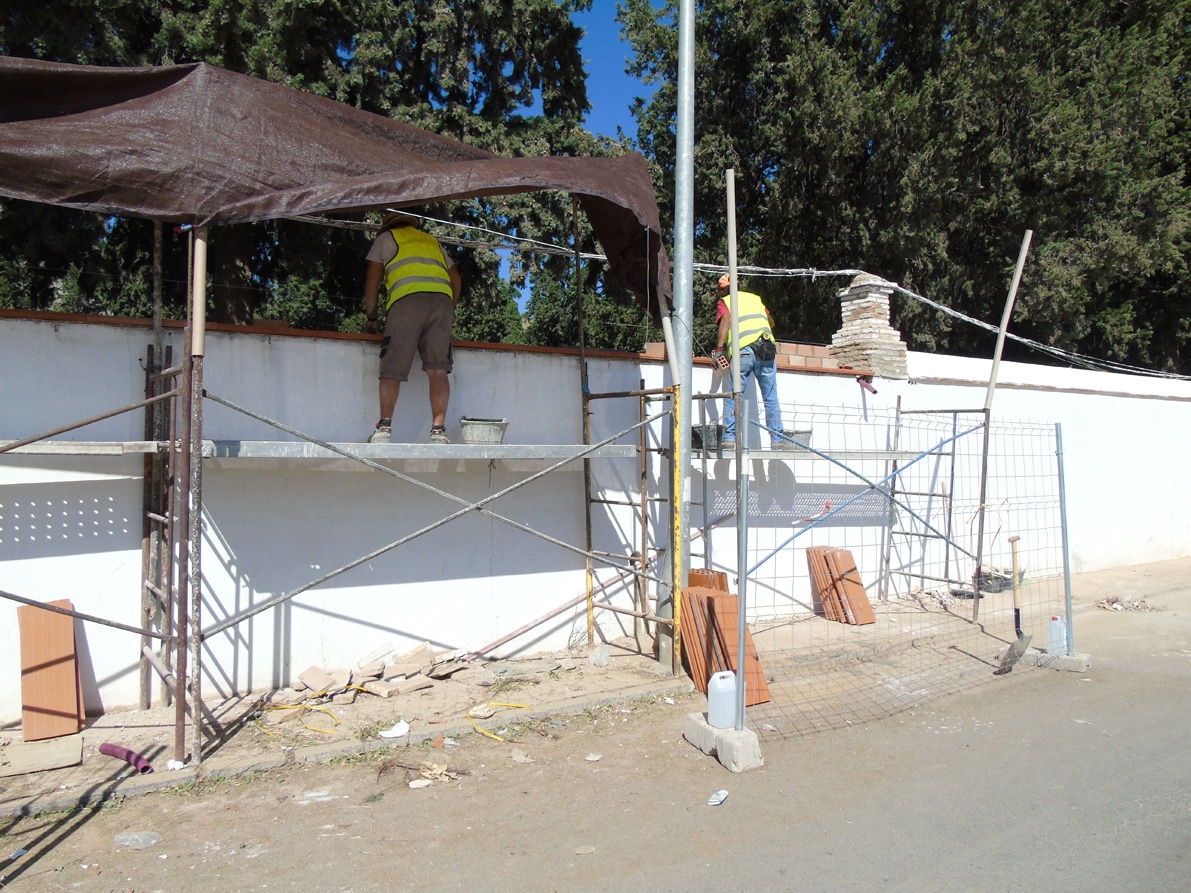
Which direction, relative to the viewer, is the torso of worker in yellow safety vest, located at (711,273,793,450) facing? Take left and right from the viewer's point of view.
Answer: facing away from the viewer and to the left of the viewer

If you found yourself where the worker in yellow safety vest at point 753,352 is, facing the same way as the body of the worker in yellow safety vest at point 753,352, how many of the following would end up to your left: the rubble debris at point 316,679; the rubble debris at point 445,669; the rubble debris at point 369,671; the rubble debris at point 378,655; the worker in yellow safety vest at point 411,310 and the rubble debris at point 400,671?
6

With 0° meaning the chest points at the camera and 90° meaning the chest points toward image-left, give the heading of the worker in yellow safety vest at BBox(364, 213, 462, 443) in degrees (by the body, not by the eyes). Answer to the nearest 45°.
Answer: approximately 180°

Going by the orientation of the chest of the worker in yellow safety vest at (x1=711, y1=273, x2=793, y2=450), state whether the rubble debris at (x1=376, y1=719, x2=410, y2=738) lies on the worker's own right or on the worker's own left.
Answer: on the worker's own left

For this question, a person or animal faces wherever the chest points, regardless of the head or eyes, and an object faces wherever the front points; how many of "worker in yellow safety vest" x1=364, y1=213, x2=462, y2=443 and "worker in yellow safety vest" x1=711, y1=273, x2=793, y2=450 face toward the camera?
0

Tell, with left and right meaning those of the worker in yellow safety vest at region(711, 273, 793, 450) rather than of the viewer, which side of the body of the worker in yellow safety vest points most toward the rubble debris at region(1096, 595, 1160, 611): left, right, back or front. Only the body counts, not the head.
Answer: right

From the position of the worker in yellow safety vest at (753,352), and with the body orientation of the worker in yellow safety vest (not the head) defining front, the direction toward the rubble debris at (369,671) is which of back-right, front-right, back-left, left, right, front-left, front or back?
left

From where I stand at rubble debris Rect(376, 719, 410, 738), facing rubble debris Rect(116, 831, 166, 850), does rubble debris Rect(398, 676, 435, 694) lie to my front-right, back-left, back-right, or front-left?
back-right

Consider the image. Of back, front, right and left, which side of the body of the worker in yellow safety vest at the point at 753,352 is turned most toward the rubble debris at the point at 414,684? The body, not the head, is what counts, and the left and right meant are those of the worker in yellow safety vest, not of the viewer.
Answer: left
